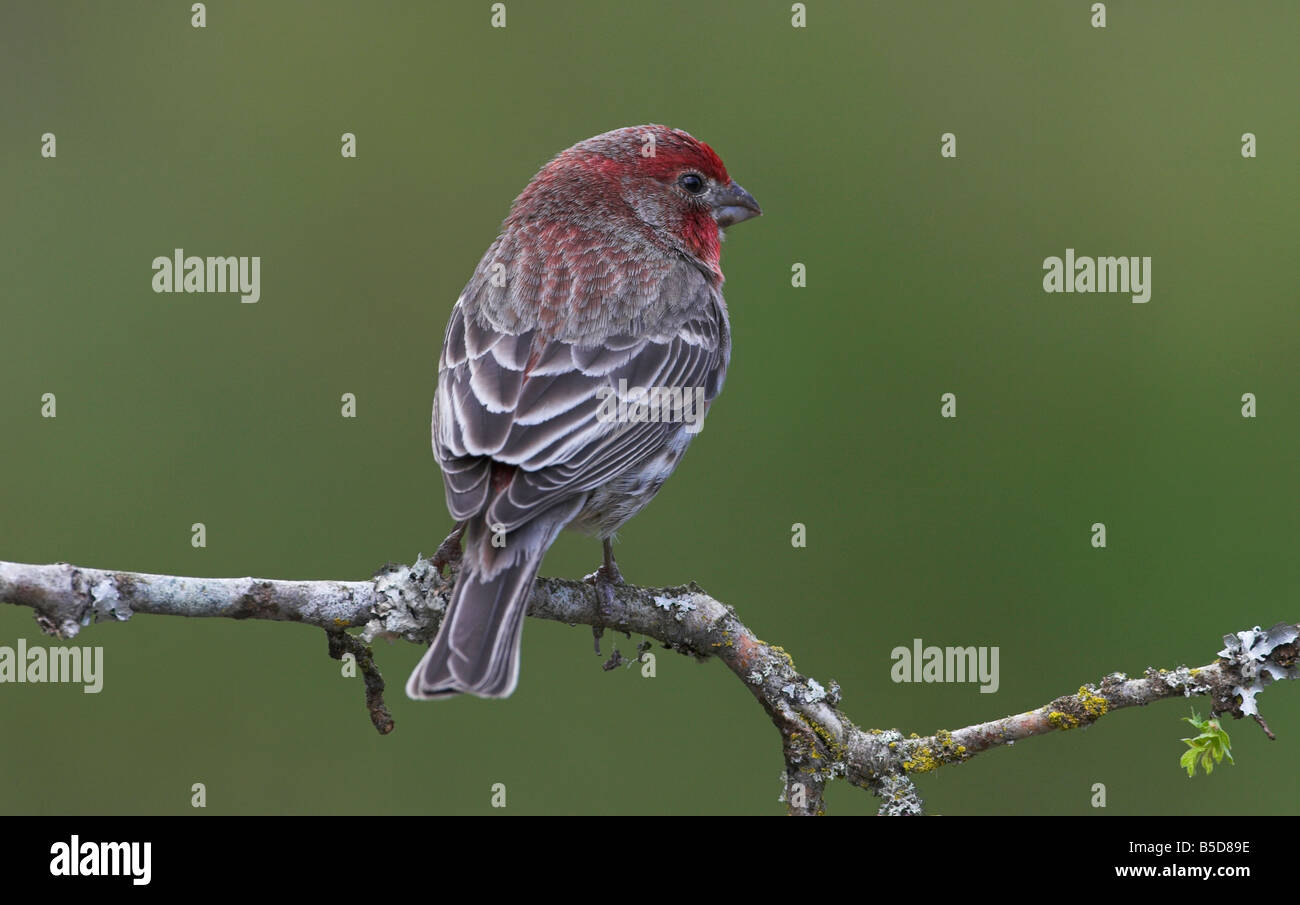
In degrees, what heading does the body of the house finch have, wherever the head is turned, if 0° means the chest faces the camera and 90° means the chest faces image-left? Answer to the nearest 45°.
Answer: approximately 225°
